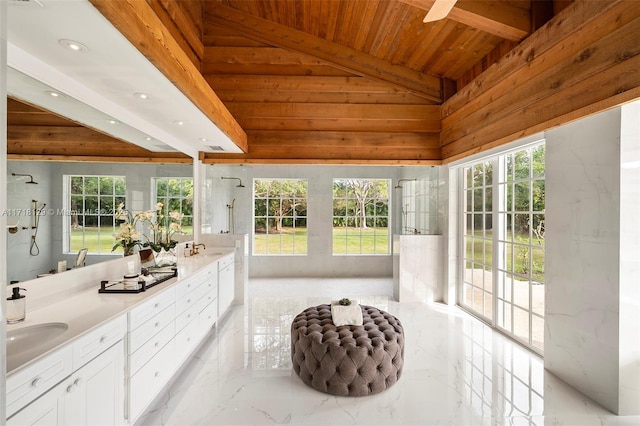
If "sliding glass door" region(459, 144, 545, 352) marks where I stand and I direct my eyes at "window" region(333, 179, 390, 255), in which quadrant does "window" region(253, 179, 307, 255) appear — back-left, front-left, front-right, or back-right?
front-left

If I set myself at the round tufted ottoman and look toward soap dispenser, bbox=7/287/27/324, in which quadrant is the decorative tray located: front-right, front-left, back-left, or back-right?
front-right

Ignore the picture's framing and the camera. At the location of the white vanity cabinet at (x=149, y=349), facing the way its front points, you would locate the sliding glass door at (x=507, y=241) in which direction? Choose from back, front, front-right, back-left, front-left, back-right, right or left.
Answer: front-left

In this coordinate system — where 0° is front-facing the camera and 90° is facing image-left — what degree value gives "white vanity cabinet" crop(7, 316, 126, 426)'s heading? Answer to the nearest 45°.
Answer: approximately 315°

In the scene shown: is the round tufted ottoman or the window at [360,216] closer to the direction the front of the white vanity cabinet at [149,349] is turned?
the round tufted ottoman

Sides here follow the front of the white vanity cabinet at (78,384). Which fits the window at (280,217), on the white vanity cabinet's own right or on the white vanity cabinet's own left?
on the white vanity cabinet's own left

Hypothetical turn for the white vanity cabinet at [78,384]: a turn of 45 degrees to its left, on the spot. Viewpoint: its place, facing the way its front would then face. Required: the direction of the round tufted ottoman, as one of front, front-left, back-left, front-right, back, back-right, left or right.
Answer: front

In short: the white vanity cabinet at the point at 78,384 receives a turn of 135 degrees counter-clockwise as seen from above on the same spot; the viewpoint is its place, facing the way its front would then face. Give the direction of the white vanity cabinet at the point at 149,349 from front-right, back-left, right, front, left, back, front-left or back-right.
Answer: front-right

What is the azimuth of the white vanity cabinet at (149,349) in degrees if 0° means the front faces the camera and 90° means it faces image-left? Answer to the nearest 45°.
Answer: approximately 315°

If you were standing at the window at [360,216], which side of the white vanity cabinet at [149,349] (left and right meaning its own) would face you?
left

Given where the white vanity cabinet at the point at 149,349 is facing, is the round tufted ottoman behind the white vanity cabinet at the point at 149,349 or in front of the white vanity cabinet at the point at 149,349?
in front
